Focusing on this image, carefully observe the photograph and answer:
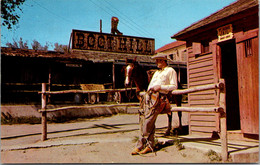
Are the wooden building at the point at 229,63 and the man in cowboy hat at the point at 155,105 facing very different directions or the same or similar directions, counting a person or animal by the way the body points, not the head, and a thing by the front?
same or similar directions

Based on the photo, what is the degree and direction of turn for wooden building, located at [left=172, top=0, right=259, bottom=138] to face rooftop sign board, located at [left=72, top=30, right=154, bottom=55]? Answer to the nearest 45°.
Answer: approximately 90° to its right

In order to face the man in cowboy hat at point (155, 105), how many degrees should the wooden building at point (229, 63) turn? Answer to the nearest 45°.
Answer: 0° — it already faces them

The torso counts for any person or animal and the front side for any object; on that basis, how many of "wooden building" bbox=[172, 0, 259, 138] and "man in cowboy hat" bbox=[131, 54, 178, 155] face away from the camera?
0

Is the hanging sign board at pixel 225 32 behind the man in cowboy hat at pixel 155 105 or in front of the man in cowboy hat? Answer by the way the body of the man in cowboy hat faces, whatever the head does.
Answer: behind

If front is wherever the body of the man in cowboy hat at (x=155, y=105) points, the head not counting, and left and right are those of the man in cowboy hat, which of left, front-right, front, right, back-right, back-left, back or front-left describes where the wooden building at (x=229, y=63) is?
back

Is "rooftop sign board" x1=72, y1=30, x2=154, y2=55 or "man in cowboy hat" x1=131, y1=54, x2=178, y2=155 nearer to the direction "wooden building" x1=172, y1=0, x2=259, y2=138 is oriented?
the man in cowboy hat

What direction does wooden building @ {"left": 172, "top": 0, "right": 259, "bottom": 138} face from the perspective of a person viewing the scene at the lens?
facing the viewer and to the left of the viewer

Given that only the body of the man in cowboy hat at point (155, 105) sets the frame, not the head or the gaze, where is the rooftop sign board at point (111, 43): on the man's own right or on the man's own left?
on the man's own right
